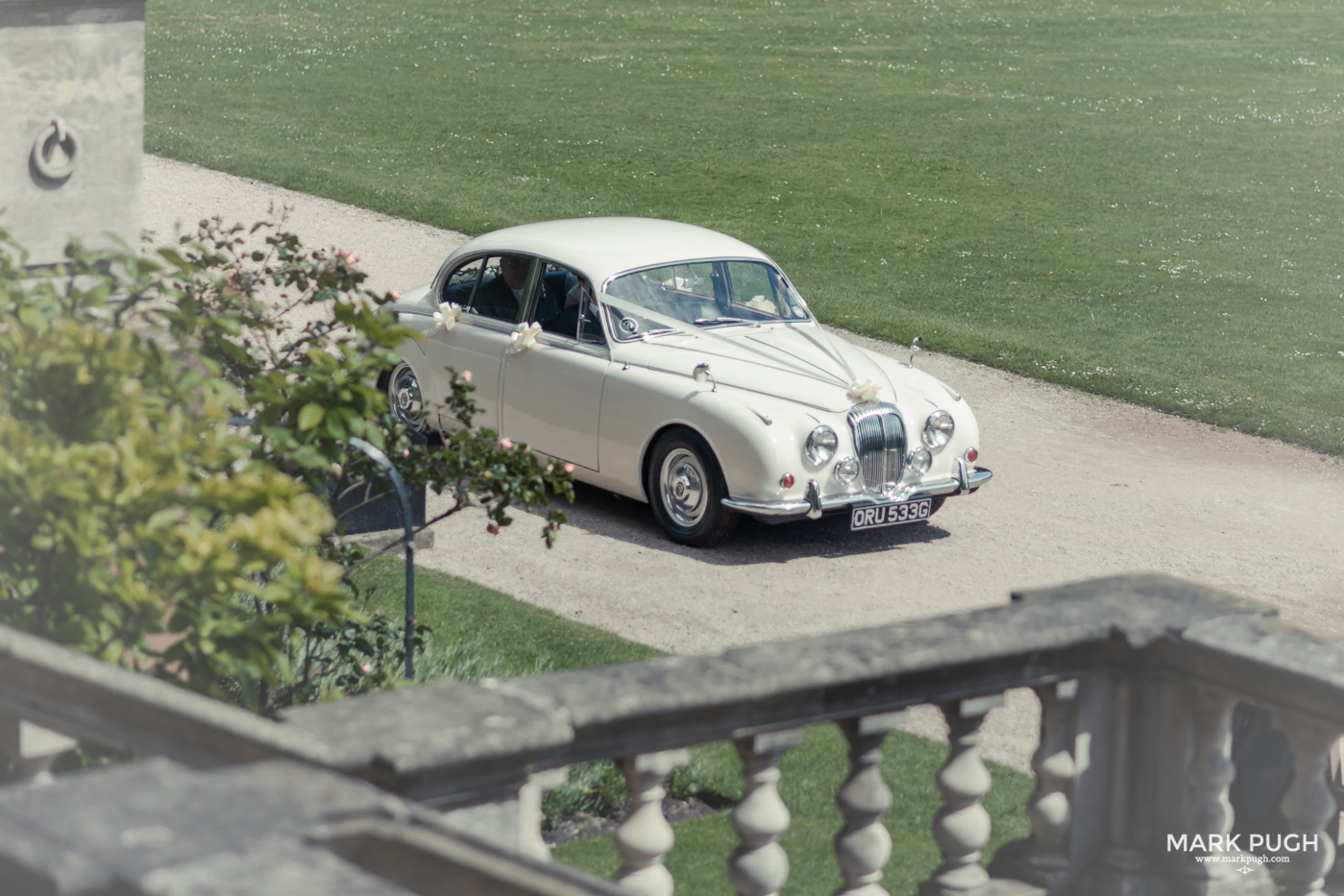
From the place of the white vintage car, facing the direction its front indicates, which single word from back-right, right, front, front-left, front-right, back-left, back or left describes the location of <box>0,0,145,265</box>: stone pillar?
right

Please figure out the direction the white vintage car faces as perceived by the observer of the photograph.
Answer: facing the viewer and to the right of the viewer

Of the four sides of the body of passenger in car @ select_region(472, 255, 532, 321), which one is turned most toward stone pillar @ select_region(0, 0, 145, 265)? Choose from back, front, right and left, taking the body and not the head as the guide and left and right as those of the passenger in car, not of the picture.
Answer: right

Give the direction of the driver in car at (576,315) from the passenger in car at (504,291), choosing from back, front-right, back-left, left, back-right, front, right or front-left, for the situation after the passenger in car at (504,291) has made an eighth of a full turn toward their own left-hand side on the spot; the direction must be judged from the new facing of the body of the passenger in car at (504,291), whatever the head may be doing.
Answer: front-right
